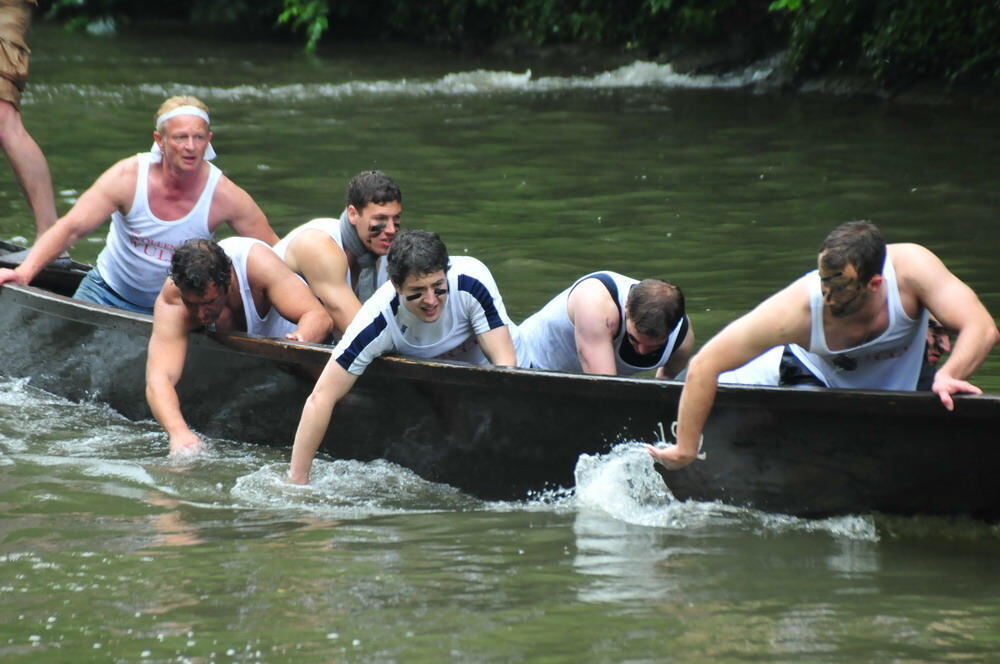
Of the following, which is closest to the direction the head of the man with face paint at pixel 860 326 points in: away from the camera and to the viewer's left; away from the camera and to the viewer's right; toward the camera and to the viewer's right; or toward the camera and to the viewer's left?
toward the camera and to the viewer's left

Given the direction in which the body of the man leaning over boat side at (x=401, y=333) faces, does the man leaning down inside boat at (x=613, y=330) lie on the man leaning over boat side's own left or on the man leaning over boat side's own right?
on the man leaning over boat side's own left

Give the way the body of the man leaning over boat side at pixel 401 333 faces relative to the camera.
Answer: toward the camera

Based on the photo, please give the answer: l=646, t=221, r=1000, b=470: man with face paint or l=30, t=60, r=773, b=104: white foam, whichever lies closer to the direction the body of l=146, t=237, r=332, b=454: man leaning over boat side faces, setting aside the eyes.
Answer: the man with face paint

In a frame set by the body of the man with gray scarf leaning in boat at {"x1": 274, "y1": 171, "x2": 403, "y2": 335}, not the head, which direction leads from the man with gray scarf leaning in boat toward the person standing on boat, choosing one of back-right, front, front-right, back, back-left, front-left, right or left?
back

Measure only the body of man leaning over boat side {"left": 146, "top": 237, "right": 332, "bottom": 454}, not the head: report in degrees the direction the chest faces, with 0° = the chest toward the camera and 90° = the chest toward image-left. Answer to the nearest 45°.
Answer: approximately 0°

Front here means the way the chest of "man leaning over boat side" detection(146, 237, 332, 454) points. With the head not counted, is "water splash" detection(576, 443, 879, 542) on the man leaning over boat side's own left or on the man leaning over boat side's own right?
on the man leaning over boat side's own left

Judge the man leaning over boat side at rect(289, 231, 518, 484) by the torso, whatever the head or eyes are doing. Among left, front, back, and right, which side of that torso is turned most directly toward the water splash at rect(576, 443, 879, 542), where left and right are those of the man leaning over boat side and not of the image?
left

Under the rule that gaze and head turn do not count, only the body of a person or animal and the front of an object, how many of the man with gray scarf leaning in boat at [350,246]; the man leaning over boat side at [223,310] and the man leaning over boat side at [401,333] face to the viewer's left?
0
